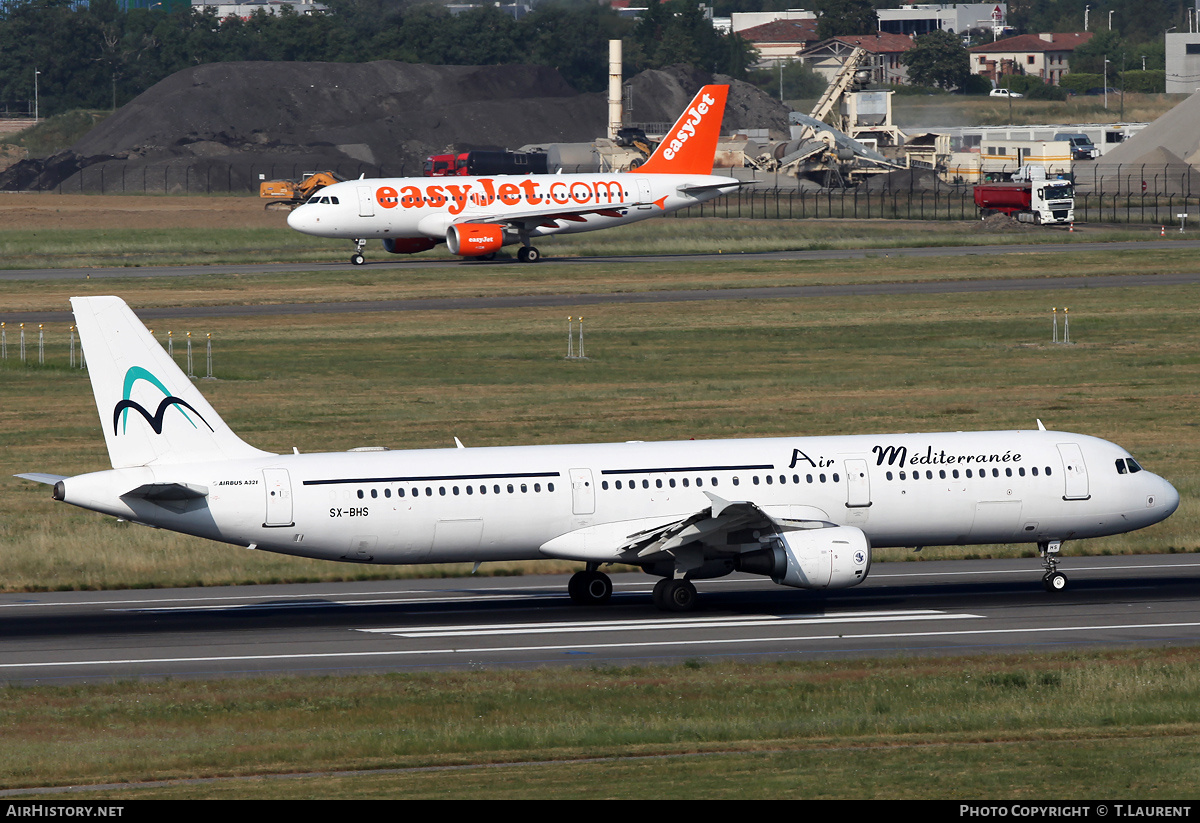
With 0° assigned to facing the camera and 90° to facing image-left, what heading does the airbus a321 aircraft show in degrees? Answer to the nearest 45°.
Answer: approximately 270°
